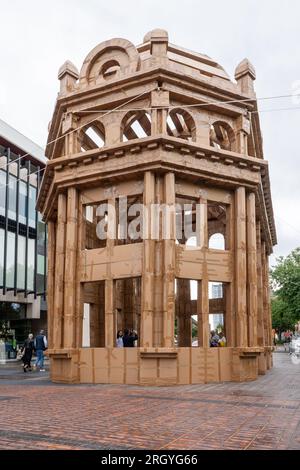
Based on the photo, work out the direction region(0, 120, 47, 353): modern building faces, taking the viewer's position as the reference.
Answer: facing the viewer and to the right of the viewer

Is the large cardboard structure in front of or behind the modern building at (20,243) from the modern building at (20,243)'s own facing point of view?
in front
